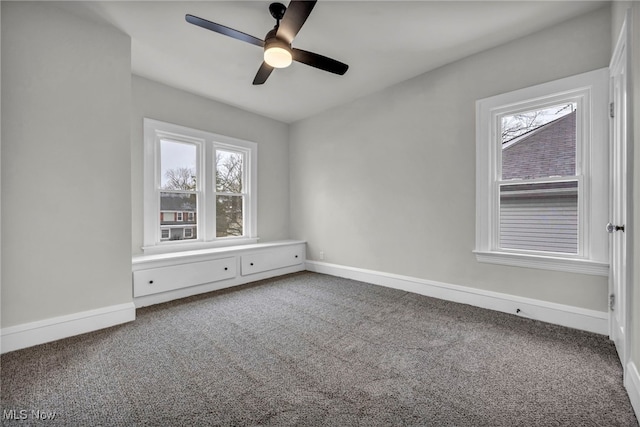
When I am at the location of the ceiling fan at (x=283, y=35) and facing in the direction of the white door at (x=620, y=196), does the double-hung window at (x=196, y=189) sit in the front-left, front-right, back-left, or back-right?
back-left

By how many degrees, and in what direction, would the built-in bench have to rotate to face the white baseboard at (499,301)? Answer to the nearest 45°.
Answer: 0° — it already faces it

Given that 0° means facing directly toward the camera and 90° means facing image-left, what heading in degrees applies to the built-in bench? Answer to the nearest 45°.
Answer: approximately 315°

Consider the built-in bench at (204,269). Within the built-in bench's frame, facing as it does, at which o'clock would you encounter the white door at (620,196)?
The white door is roughly at 12 o'clock from the built-in bench.
